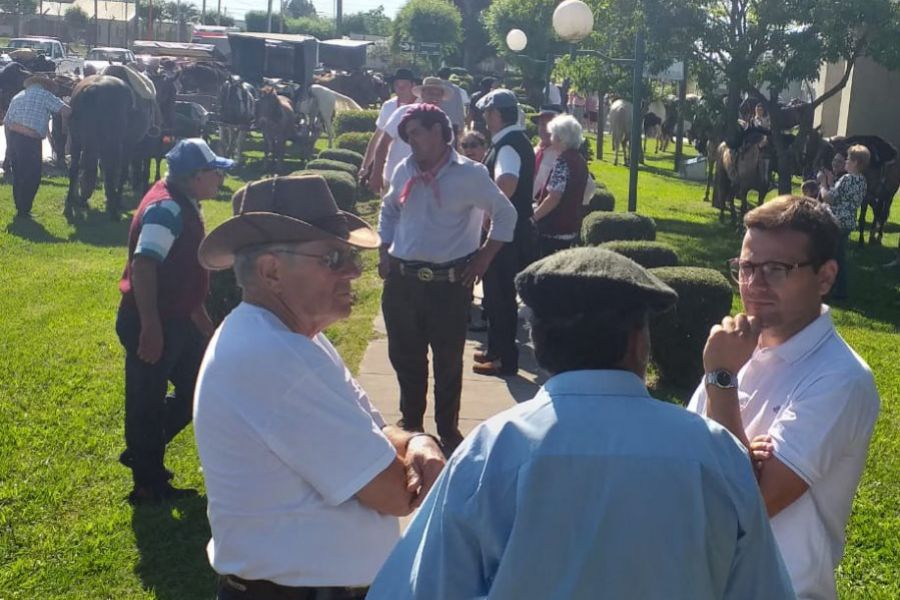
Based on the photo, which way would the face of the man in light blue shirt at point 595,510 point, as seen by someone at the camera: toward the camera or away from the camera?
away from the camera

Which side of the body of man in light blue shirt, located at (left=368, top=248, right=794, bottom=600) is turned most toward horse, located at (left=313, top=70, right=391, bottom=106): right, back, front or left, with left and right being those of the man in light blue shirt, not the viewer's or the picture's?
front

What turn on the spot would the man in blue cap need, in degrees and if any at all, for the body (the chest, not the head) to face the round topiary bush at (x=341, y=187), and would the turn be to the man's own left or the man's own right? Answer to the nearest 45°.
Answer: approximately 90° to the man's own left

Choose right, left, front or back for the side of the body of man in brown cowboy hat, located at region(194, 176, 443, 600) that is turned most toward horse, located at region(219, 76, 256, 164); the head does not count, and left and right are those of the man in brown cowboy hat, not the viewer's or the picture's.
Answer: left

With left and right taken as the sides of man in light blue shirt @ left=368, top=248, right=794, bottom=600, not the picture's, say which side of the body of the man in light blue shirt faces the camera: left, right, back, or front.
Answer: back

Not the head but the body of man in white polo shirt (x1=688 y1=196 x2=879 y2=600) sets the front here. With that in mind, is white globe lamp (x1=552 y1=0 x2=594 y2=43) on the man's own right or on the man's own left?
on the man's own right

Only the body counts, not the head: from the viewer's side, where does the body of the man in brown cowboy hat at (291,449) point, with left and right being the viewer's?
facing to the right of the viewer

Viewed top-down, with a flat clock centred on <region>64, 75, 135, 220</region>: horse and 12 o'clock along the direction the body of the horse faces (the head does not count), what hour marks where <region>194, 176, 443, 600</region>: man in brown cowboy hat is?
The man in brown cowboy hat is roughly at 6 o'clock from the horse.

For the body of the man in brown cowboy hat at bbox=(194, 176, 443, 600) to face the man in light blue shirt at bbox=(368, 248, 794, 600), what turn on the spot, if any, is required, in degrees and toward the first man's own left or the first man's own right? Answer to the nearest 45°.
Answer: approximately 45° to the first man's own right

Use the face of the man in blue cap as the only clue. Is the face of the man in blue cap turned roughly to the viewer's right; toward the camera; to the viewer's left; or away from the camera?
to the viewer's right
